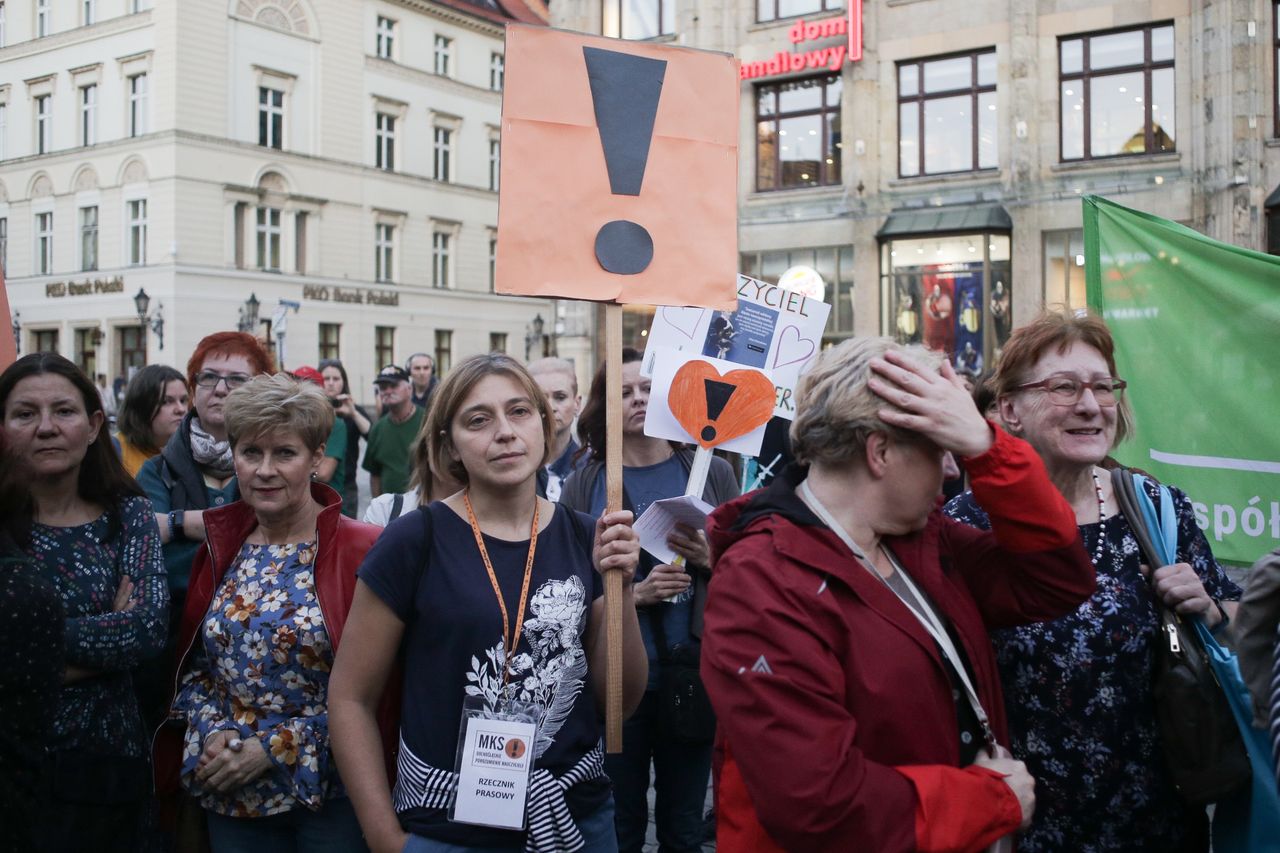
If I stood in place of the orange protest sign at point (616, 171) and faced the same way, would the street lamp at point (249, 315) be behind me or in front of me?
behind

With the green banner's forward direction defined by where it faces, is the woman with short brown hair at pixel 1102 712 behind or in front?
in front

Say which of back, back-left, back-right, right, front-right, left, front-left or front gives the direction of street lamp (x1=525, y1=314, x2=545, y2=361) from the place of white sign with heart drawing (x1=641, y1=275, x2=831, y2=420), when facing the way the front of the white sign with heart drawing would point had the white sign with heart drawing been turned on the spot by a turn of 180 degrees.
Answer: front

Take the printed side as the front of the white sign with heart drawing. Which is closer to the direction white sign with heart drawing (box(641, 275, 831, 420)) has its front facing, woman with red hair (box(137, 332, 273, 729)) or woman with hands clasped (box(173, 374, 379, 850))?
the woman with hands clasped
